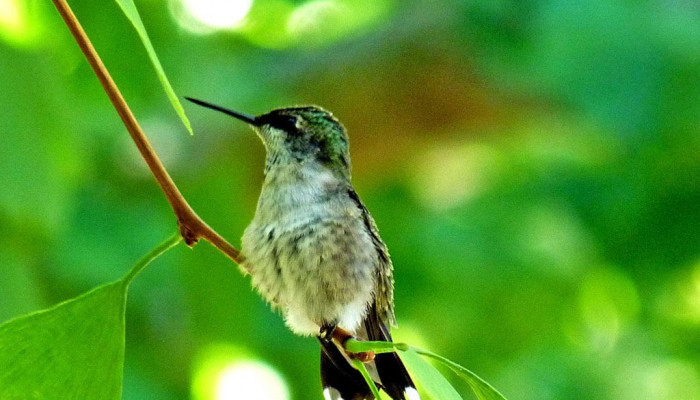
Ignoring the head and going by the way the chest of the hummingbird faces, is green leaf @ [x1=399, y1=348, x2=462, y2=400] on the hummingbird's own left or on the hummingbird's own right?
on the hummingbird's own left

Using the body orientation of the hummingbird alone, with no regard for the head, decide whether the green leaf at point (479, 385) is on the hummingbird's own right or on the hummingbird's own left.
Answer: on the hummingbird's own left

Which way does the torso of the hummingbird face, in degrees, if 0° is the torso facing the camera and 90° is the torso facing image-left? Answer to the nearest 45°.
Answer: approximately 45°
